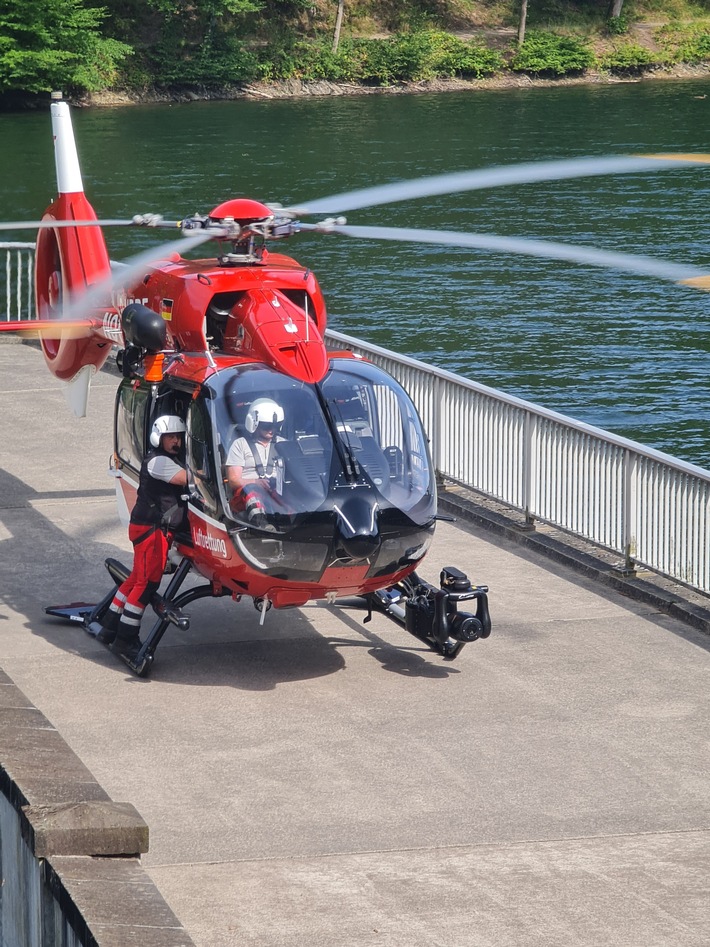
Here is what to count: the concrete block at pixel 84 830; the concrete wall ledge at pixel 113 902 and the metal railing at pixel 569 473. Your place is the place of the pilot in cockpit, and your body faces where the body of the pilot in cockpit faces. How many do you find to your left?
1

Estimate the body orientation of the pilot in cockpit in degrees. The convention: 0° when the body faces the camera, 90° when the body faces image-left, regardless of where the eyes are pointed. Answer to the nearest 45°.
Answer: approximately 315°

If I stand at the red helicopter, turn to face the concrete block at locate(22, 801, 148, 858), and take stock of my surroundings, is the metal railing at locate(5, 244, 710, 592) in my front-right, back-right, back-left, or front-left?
back-left

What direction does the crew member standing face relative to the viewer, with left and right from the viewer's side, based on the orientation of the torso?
facing to the right of the viewer

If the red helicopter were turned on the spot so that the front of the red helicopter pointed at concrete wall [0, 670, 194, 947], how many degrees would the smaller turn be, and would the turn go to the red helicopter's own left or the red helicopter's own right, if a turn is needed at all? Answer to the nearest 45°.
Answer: approximately 45° to the red helicopter's own right

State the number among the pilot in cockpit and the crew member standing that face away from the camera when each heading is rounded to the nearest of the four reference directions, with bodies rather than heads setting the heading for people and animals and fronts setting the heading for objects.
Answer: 0

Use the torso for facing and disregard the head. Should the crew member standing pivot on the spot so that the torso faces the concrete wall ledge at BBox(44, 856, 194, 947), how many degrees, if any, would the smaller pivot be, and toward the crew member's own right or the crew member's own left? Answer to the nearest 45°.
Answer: approximately 90° to the crew member's own right

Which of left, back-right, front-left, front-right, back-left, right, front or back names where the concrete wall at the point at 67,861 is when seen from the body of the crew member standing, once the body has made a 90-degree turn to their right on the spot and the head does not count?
front

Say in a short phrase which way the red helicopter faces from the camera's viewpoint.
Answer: facing the viewer and to the right of the viewer

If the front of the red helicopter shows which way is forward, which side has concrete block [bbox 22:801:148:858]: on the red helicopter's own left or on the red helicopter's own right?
on the red helicopter's own right
